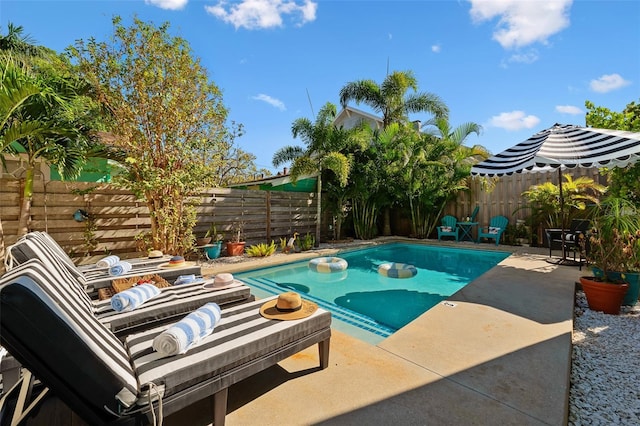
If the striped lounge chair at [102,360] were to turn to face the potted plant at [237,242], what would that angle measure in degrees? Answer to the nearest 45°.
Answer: approximately 45° to its left

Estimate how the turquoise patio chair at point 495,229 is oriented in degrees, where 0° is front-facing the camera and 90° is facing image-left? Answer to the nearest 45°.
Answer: approximately 45°

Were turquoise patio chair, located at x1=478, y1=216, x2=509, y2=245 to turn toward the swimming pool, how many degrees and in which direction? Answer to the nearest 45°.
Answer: approximately 45° to its left

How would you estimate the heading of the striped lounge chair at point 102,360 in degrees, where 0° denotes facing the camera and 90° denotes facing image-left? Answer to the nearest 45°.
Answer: approximately 225°

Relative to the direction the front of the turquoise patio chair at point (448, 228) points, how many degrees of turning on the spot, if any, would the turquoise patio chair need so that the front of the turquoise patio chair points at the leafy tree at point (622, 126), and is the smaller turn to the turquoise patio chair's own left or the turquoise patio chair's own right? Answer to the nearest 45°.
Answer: approximately 45° to the turquoise patio chair's own left

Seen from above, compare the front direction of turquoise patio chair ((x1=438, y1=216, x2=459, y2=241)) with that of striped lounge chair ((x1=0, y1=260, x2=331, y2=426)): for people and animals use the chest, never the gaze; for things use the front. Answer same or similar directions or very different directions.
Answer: very different directions

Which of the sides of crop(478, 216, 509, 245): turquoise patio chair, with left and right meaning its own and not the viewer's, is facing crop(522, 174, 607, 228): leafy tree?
left

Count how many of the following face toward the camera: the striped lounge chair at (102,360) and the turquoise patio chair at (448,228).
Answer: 1

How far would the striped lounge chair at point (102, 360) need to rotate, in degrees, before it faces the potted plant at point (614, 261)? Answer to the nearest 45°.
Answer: approximately 45° to its right
